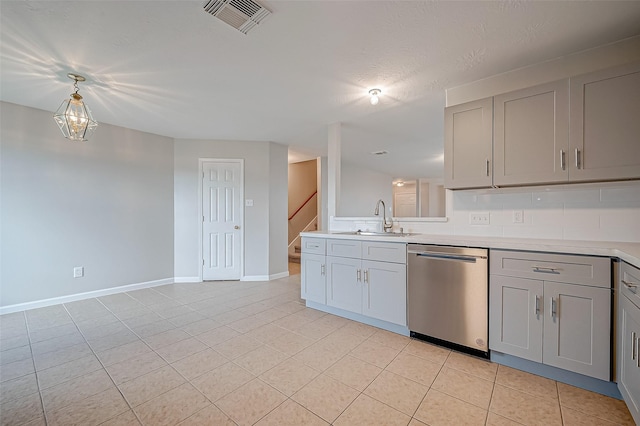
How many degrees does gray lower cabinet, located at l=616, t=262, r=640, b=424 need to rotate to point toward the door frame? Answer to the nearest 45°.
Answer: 0° — it already faces it

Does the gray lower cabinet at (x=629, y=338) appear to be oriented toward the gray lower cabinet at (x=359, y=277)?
yes

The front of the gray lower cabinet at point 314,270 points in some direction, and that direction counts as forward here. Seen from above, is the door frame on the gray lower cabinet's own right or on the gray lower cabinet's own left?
on the gray lower cabinet's own right

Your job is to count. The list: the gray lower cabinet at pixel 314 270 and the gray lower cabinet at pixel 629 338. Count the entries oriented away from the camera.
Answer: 0

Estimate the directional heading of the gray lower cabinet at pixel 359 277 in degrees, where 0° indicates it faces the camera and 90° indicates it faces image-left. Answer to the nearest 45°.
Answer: approximately 45°

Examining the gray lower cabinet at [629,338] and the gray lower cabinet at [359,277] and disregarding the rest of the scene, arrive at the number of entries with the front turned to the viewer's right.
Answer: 0

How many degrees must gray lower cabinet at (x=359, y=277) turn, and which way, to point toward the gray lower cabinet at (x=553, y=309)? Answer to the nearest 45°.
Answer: approximately 90° to its left

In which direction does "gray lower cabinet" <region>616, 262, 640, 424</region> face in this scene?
to the viewer's left

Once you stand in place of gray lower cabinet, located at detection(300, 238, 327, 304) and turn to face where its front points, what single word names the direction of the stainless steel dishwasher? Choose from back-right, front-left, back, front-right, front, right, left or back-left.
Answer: left

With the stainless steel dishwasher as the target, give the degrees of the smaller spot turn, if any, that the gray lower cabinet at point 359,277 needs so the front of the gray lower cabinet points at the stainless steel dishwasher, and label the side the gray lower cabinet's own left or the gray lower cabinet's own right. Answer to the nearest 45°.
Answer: approximately 90° to the gray lower cabinet's own left

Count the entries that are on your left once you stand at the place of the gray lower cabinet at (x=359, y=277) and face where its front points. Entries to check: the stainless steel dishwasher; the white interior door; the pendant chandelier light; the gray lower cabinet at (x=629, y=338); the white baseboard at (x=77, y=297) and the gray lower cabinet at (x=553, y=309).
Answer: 3

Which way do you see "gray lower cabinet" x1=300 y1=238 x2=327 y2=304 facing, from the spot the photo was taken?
facing the viewer and to the left of the viewer

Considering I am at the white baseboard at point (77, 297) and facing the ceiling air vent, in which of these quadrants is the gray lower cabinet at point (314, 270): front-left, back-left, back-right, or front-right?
front-left
